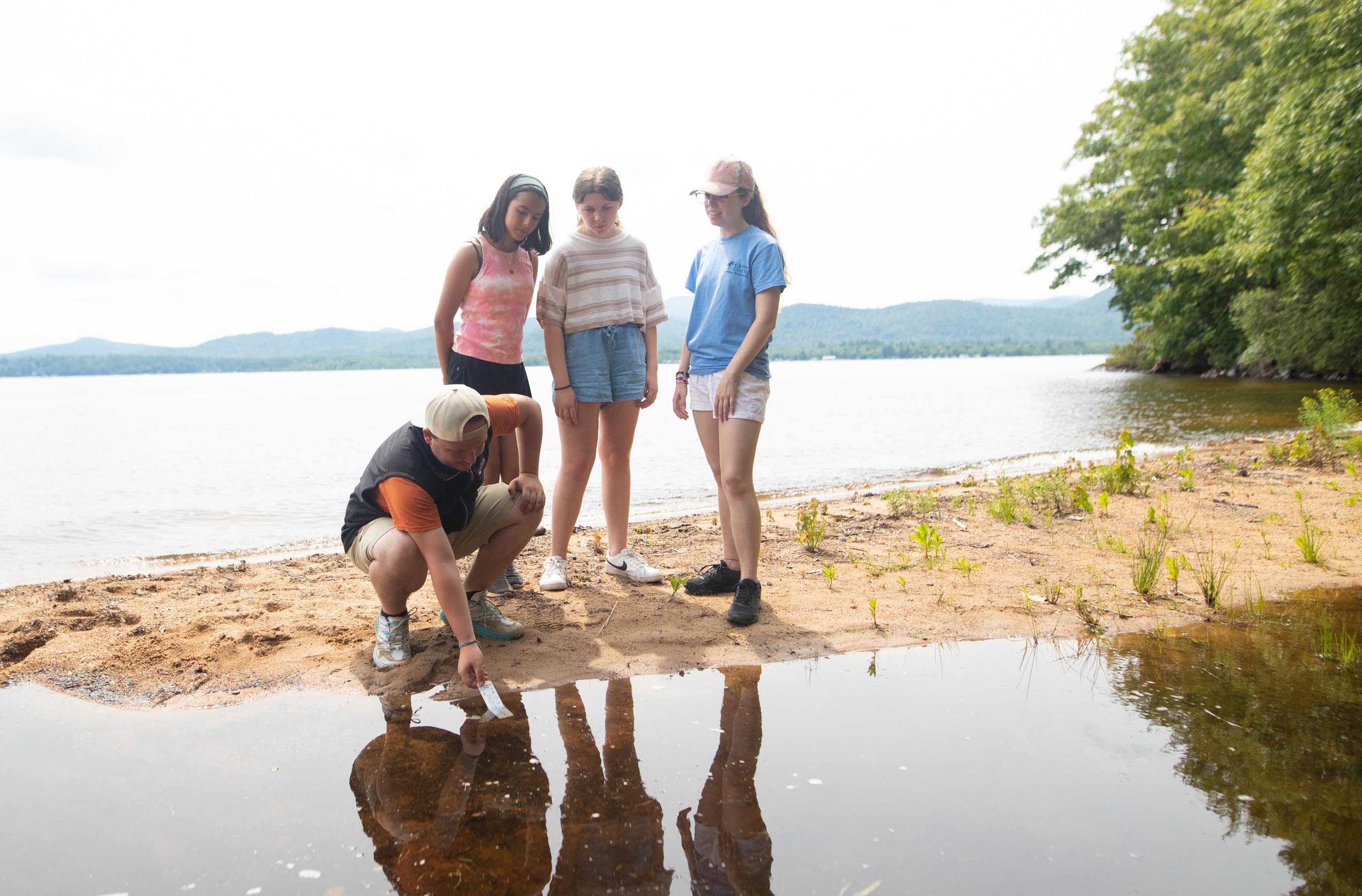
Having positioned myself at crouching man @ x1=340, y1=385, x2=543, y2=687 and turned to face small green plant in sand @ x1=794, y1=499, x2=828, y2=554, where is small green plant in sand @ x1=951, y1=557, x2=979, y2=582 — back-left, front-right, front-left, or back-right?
front-right

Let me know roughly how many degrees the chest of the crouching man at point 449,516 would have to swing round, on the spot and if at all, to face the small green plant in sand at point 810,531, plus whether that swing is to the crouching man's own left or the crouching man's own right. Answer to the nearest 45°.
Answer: approximately 90° to the crouching man's own left

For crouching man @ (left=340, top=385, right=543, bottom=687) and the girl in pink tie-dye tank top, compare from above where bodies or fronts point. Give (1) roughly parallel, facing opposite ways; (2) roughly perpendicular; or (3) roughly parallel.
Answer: roughly parallel

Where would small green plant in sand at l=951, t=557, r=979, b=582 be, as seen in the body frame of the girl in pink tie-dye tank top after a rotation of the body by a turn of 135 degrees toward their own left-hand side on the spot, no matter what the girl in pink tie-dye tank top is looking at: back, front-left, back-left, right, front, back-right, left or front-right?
right

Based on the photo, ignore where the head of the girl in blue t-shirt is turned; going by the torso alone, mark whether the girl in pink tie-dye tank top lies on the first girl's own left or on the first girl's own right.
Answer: on the first girl's own right

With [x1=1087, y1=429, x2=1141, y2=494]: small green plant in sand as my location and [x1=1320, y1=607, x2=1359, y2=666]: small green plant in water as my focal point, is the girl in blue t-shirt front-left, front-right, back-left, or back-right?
front-right

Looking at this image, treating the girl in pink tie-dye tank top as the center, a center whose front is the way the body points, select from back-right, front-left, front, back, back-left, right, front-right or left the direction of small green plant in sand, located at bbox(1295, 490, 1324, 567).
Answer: front-left

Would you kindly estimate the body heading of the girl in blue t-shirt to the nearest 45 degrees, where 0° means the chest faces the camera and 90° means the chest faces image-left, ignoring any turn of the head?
approximately 45°

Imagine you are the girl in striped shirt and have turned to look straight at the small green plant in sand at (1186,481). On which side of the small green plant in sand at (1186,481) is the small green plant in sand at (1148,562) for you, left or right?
right

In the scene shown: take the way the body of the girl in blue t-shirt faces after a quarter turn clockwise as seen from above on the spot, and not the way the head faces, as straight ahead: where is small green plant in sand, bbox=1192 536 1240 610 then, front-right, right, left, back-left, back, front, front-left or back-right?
back-right

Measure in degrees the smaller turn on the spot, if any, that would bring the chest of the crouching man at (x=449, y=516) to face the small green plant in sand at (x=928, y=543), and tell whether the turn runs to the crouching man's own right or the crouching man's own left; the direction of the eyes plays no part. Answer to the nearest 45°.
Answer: approximately 45° to the crouching man's own left

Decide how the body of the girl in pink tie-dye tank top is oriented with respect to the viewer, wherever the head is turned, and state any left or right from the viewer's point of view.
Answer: facing the viewer and to the right of the viewer

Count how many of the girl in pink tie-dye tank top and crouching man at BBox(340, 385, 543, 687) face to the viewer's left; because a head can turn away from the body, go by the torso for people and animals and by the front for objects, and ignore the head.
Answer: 0

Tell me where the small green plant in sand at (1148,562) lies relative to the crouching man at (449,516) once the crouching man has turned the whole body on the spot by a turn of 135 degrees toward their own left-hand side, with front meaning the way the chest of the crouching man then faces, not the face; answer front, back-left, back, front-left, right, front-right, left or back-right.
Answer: right
